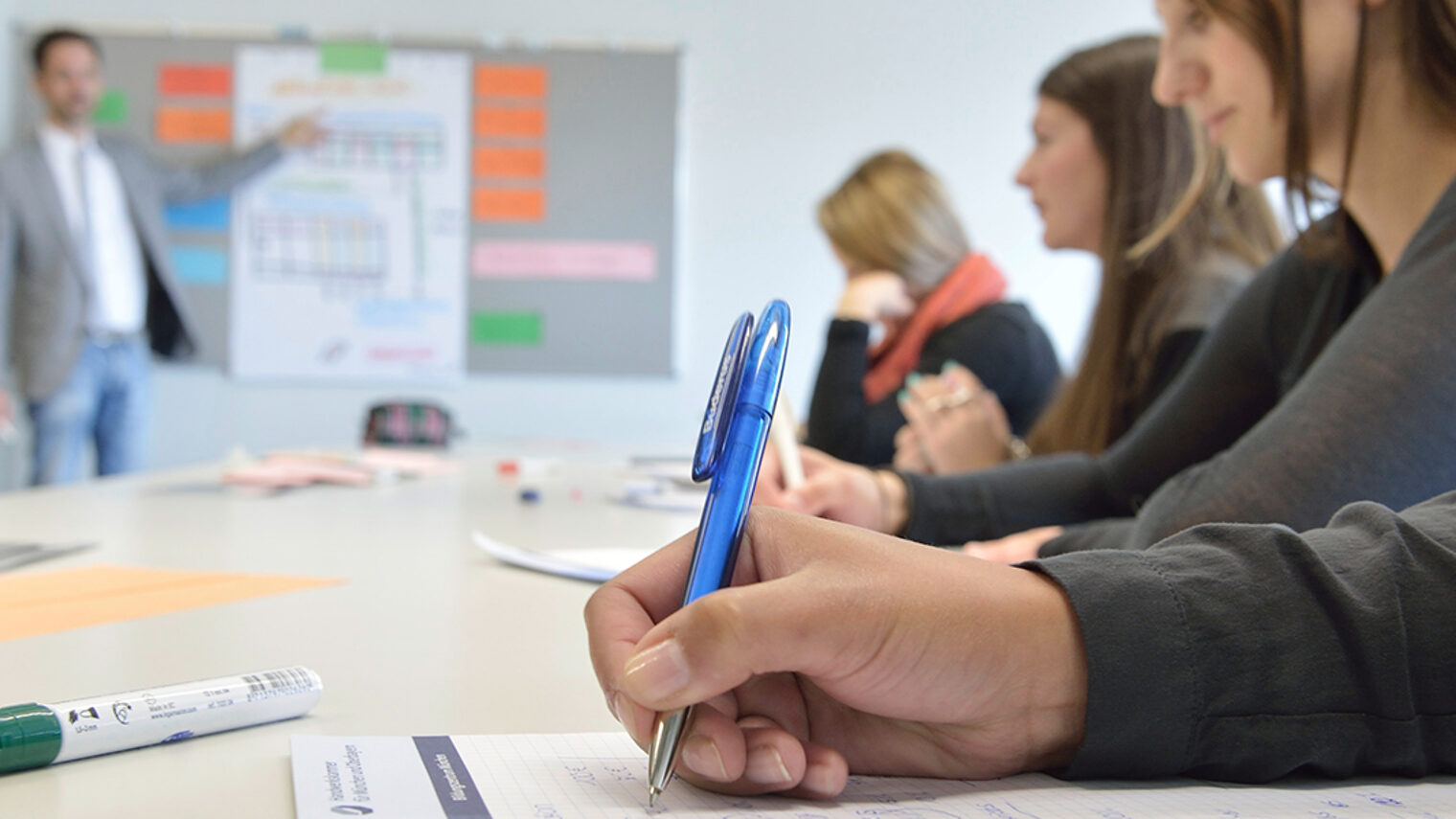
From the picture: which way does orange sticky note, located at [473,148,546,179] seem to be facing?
toward the camera

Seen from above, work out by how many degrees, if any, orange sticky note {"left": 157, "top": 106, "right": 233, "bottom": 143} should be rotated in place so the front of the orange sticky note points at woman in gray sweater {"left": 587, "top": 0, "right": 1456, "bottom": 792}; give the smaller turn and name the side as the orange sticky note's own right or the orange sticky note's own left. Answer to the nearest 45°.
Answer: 0° — it already faces them

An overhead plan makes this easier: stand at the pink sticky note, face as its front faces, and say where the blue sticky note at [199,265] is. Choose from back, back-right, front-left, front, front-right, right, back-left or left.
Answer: right

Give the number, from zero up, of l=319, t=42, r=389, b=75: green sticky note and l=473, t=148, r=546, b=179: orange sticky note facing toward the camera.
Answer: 2

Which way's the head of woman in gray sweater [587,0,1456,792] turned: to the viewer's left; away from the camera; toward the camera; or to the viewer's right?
to the viewer's left

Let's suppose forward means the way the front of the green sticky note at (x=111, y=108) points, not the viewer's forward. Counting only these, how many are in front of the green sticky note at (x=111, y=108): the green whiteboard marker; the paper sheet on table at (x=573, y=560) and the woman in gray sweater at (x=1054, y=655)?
3

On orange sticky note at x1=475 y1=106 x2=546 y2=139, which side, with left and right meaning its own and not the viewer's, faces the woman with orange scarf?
front

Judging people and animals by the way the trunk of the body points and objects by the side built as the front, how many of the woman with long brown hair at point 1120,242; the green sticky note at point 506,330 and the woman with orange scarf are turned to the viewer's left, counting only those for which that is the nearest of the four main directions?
2

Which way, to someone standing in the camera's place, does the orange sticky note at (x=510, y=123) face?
facing the viewer

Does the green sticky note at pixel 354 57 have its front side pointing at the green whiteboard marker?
yes

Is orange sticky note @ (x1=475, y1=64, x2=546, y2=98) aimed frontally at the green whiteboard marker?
yes

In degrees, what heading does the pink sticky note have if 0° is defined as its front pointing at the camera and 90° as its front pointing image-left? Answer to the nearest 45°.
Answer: approximately 0°

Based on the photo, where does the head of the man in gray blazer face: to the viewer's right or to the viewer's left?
to the viewer's right

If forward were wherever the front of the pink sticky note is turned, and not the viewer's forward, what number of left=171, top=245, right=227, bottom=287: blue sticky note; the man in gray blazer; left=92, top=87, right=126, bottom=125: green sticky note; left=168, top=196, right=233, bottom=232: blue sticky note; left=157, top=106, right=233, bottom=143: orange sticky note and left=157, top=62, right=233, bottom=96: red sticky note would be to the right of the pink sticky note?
6

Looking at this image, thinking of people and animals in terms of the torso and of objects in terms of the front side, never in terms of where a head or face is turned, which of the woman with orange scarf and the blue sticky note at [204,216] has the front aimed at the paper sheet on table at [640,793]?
the blue sticky note
